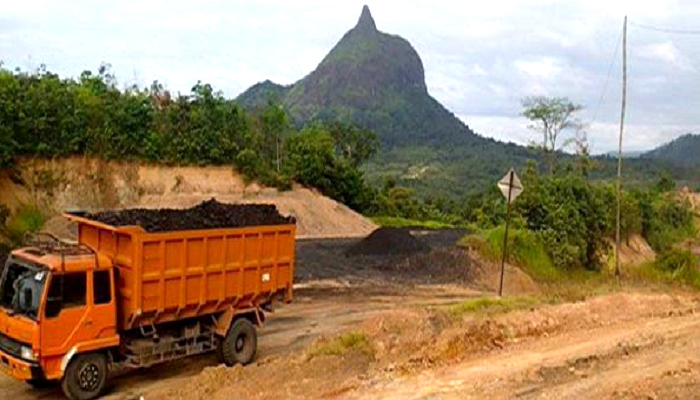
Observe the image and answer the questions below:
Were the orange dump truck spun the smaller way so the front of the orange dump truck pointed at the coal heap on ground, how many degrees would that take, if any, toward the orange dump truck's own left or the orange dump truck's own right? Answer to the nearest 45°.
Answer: approximately 180°

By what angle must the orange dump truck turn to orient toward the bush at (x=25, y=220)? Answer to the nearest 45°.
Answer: approximately 135° to its right

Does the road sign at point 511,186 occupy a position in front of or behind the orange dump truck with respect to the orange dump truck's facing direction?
behind

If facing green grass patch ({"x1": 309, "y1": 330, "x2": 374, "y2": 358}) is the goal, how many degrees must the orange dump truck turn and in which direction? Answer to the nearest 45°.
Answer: approximately 135° to its left

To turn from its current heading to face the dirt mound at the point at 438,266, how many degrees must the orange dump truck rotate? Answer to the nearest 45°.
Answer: approximately 180°

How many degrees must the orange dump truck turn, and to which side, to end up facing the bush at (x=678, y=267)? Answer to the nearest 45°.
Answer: approximately 180°

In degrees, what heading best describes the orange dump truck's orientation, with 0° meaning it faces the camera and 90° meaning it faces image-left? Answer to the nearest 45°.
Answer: approximately 45°
